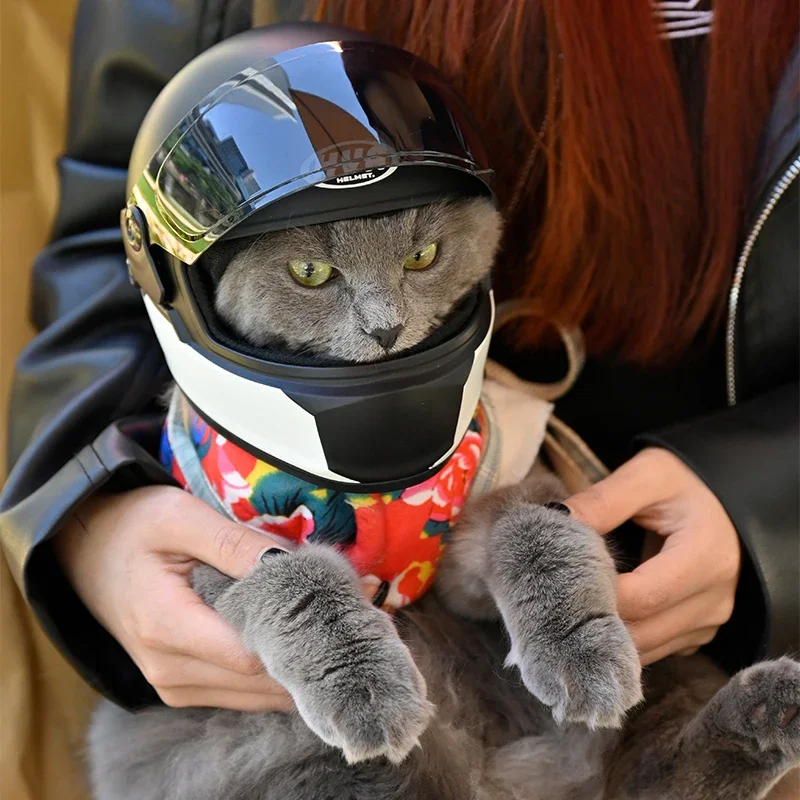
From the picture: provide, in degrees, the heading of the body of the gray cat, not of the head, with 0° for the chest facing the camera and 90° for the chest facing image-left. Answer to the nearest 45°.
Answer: approximately 0°
